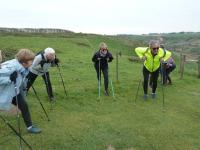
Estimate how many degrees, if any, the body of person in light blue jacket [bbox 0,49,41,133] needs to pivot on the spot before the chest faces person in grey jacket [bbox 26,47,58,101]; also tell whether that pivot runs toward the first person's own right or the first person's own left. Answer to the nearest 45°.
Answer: approximately 90° to the first person's own left

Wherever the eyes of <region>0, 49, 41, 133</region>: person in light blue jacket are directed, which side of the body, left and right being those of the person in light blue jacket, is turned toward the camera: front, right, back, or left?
right
